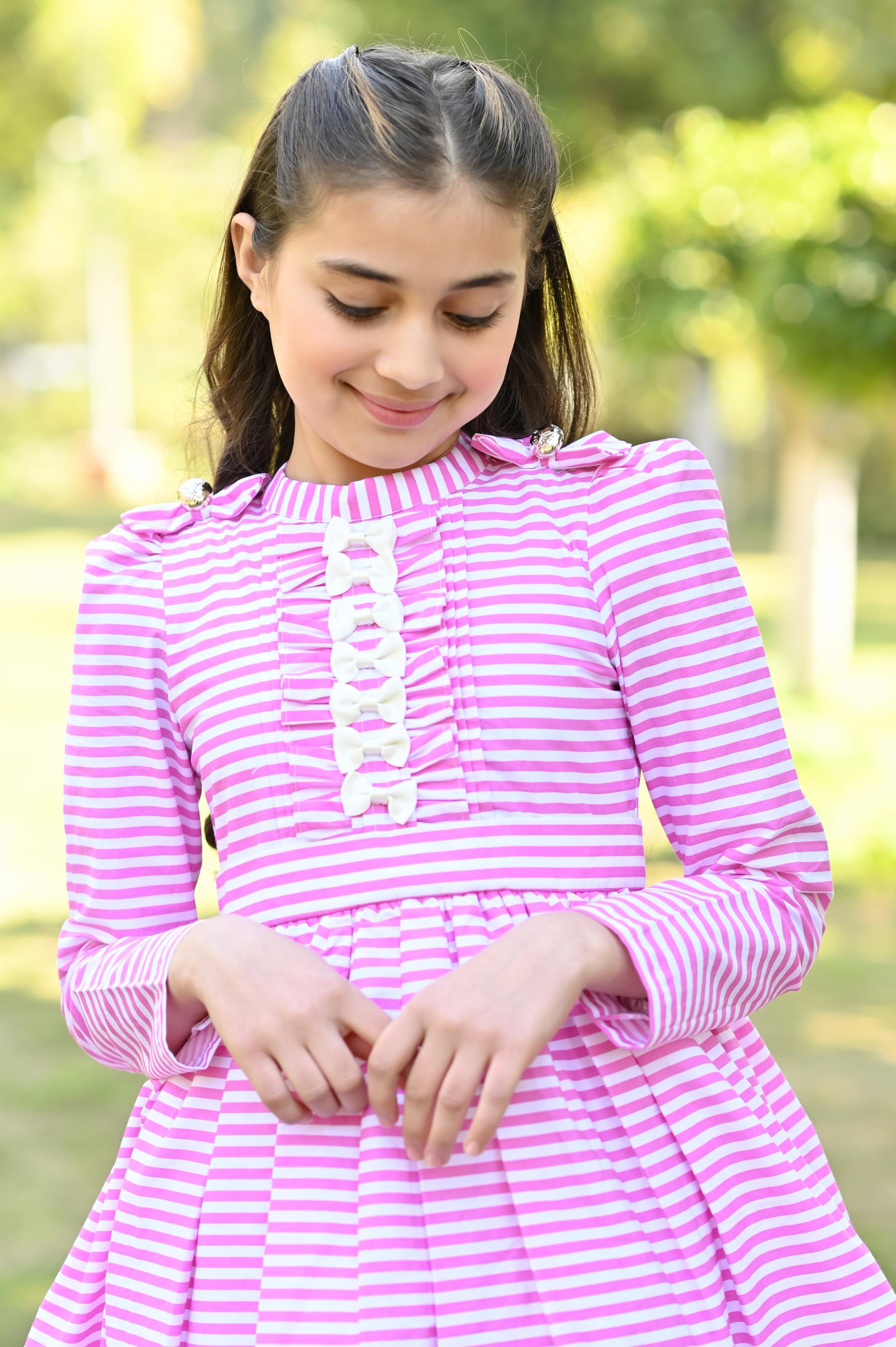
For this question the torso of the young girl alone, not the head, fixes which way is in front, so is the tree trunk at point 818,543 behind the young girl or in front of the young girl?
behind

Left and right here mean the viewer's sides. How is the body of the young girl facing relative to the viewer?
facing the viewer
